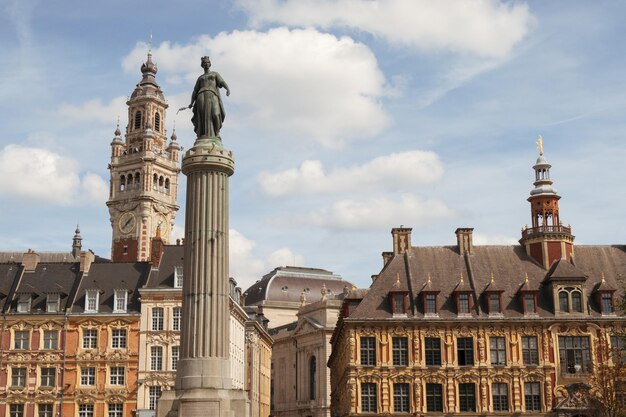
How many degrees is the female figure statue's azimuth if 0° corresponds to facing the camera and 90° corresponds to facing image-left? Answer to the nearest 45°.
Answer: approximately 0°
